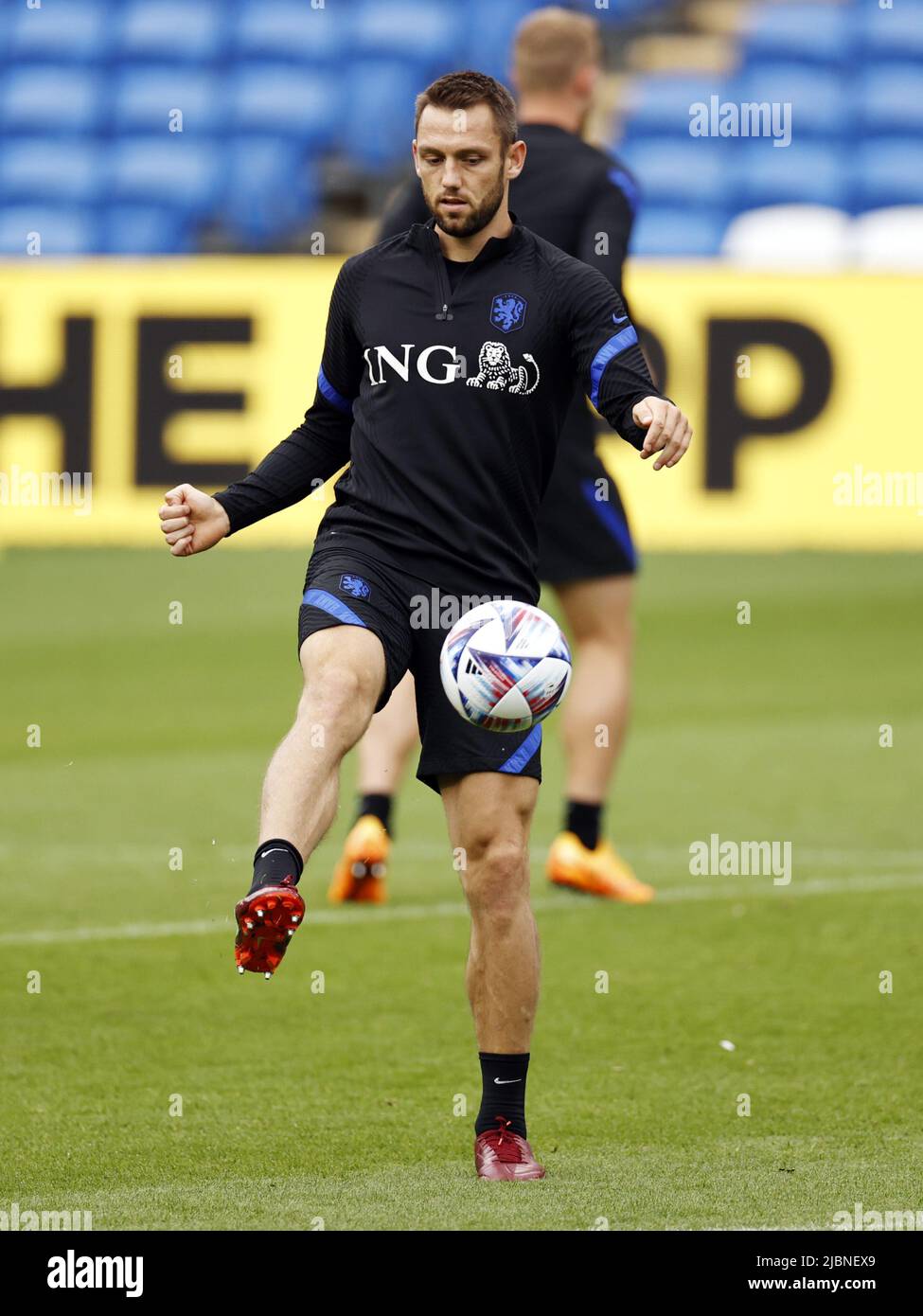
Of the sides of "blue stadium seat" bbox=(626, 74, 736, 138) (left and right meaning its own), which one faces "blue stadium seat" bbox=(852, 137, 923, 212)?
left

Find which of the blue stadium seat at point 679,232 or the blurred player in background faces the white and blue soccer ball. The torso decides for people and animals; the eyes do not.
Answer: the blue stadium seat

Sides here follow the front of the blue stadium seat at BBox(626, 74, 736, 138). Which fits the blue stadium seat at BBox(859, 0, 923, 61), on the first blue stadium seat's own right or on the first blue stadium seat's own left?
on the first blue stadium seat's own left

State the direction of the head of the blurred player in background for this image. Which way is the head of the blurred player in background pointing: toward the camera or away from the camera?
away from the camera

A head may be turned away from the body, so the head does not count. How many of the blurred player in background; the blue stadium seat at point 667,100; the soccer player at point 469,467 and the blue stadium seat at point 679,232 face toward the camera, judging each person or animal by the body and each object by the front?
3

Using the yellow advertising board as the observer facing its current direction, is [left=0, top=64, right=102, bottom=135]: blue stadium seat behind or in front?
behind

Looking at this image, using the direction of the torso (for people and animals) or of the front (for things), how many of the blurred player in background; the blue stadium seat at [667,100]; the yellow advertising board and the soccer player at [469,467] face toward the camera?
3

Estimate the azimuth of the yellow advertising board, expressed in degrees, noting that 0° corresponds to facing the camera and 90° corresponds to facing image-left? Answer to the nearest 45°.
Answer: approximately 0°

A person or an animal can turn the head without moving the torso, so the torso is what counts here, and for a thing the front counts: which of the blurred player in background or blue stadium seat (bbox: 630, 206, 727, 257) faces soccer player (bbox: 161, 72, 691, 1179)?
the blue stadium seat
